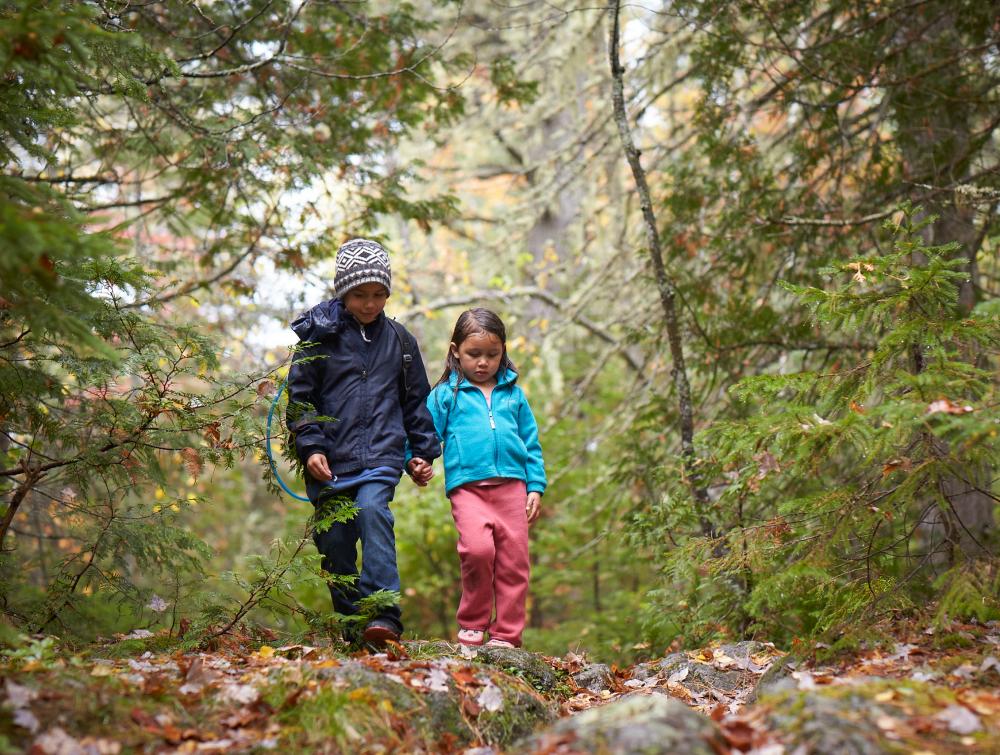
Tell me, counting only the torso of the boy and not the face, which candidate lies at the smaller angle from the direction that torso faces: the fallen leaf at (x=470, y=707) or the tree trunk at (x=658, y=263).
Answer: the fallen leaf

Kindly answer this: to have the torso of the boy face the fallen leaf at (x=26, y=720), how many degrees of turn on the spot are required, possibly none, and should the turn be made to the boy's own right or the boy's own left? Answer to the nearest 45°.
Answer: approximately 45° to the boy's own right

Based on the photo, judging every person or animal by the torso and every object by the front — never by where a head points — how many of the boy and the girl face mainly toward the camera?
2

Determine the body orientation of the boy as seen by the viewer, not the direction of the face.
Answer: toward the camera

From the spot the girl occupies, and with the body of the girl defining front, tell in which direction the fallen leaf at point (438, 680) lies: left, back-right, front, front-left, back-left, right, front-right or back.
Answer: front

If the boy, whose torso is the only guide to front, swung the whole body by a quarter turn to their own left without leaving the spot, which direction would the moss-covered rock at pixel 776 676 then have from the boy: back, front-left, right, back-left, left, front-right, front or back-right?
front-right

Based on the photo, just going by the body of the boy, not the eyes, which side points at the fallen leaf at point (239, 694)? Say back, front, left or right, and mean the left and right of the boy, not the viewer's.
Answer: front

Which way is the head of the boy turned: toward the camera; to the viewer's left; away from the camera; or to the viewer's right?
toward the camera

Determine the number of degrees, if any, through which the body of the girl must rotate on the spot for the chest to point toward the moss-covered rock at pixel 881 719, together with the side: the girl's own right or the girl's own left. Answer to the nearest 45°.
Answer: approximately 45° to the girl's own left

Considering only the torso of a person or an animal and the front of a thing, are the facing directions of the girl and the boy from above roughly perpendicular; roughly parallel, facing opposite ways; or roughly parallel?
roughly parallel

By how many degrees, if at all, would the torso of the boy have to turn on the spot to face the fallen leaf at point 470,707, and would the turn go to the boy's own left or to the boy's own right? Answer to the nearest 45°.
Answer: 0° — they already face it

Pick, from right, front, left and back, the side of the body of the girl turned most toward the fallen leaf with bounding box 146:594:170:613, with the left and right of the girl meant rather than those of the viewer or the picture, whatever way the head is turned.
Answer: right

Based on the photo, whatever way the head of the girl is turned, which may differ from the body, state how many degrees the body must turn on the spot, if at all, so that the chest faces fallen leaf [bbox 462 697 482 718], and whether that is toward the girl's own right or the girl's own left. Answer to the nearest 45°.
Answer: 0° — they already face it

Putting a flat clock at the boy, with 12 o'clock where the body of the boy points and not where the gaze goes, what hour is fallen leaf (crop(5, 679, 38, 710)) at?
The fallen leaf is roughly at 1 o'clock from the boy.

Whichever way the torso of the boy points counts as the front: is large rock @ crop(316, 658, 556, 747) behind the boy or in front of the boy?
in front

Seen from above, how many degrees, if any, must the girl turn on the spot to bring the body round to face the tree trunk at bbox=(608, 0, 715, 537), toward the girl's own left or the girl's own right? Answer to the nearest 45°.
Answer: approximately 135° to the girl's own left

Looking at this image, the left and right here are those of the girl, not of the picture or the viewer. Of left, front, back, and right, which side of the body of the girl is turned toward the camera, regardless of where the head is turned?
front
